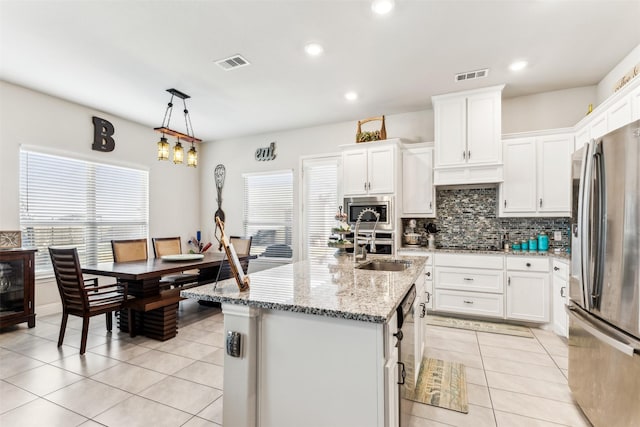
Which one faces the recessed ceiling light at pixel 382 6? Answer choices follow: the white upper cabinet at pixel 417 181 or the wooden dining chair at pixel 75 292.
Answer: the white upper cabinet

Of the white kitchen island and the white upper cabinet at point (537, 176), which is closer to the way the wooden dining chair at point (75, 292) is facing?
the white upper cabinet

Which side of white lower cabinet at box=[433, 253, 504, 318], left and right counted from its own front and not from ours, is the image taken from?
front

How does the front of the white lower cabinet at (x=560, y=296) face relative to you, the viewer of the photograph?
facing the viewer and to the left of the viewer

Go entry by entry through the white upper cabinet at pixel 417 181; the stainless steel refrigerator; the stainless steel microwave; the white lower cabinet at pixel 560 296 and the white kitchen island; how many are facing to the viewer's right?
1

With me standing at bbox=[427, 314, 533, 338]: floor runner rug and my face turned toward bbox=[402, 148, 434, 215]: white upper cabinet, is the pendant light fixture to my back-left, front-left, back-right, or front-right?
front-left

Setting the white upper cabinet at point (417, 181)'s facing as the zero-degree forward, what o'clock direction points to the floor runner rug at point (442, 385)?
The floor runner rug is roughly at 12 o'clock from the white upper cabinet.

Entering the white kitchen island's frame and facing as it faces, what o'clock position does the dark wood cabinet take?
The dark wood cabinet is roughly at 7 o'clock from the white kitchen island.

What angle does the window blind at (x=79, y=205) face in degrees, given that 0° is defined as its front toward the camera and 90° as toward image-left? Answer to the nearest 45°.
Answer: approximately 315°

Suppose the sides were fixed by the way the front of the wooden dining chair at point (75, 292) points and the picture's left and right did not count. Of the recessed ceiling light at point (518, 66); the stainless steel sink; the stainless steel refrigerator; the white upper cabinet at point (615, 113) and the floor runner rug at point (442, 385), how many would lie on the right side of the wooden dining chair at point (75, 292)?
5

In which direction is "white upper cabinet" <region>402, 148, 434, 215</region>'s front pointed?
toward the camera

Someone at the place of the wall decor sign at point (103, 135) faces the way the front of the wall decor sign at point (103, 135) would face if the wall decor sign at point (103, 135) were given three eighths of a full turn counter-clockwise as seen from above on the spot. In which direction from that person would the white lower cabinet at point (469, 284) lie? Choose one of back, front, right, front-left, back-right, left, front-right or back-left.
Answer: back-right

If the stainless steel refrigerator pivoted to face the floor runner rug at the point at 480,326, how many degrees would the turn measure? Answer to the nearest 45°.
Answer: approximately 90° to its right

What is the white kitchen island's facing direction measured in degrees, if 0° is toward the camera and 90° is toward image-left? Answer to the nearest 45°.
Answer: approximately 270°

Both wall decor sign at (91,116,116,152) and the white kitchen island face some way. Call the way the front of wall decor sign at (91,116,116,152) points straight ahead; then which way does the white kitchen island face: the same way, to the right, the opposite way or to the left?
the same way

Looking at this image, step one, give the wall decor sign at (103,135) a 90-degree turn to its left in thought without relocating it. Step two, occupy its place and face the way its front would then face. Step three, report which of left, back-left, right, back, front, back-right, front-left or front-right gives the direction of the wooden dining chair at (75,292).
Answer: back-right

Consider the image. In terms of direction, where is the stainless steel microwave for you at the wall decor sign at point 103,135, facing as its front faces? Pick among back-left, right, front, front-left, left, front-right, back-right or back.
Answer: front

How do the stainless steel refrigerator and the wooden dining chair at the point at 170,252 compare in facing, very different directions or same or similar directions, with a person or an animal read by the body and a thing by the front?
very different directions

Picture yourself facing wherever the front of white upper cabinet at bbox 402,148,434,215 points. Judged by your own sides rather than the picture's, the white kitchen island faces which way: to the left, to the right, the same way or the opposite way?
to the left

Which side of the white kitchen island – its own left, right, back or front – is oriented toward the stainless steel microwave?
left
